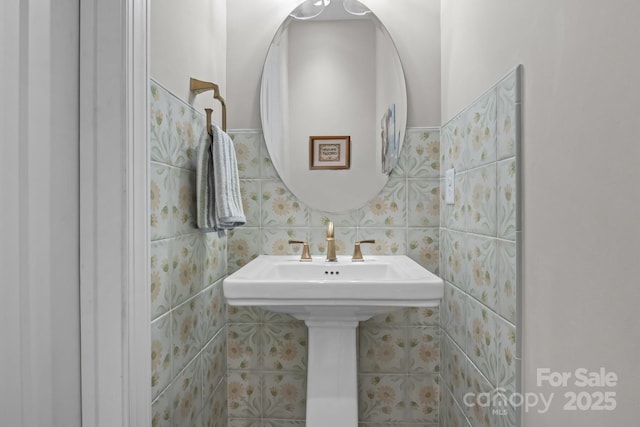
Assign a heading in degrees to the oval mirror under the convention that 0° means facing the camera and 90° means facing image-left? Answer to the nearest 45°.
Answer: approximately 0°

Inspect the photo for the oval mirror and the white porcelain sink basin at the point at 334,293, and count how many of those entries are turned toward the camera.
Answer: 2

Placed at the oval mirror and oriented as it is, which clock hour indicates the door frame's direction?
The door frame is roughly at 1 o'clock from the oval mirror.

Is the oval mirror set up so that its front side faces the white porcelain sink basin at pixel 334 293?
yes
